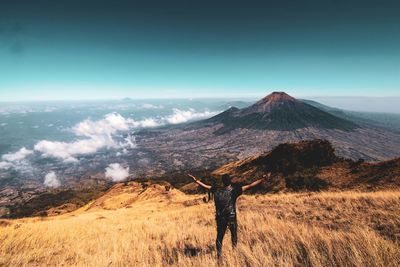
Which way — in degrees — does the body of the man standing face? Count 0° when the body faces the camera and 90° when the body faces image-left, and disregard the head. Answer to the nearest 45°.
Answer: approximately 180°
